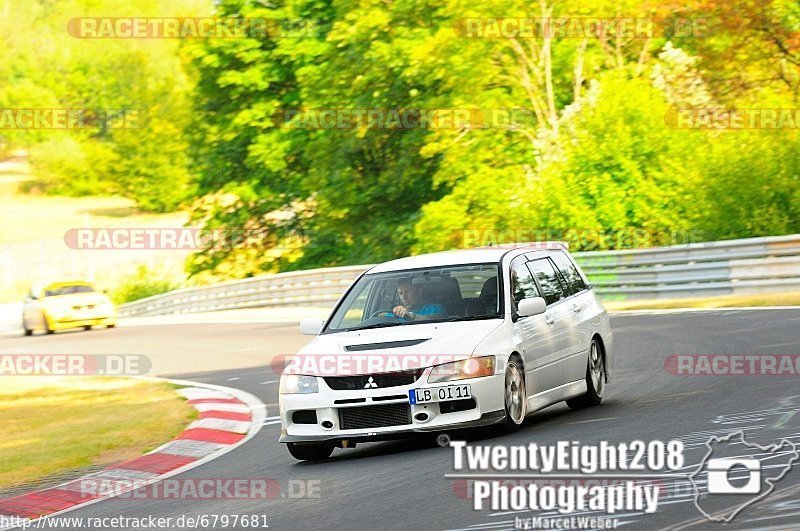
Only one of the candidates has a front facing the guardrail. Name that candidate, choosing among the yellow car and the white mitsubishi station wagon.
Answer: the yellow car

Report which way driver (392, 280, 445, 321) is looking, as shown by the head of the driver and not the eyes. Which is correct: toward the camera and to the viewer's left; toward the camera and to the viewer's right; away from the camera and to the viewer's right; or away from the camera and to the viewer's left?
toward the camera and to the viewer's left

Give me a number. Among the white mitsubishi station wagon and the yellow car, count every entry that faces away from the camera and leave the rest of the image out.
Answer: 0

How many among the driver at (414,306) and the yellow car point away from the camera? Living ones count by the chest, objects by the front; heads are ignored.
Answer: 0

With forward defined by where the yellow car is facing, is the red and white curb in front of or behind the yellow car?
in front

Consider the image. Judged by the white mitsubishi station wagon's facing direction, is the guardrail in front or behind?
behind

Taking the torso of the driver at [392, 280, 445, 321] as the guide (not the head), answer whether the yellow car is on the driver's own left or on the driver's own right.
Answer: on the driver's own right

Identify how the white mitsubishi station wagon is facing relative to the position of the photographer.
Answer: facing the viewer and to the left of the viewer

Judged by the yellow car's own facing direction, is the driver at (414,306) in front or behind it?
in front

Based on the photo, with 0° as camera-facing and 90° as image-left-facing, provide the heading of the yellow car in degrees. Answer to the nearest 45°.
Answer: approximately 315°

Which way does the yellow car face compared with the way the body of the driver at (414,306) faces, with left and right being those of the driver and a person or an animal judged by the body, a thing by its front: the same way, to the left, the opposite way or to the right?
to the left

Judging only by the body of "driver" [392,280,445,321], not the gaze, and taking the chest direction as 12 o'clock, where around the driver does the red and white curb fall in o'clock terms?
The red and white curb is roughly at 2 o'clock from the driver.

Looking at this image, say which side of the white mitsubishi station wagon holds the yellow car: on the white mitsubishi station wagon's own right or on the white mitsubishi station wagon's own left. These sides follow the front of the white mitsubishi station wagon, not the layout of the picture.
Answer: on the white mitsubishi station wagon's own right

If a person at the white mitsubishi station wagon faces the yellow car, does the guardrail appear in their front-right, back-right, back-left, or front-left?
front-right
